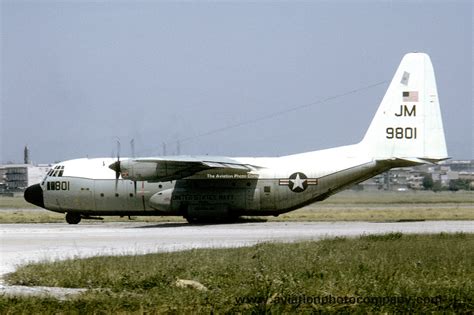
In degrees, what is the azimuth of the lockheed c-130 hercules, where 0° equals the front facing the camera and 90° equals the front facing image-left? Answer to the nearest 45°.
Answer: approximately 90°
